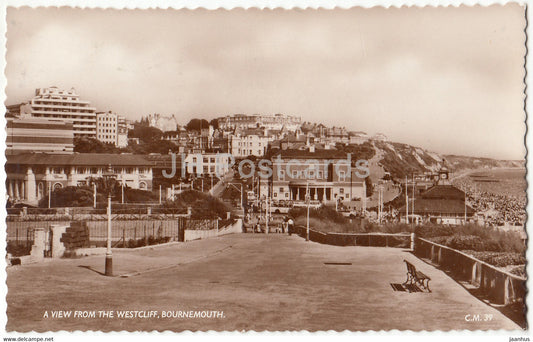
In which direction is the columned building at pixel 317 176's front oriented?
toward the camera
